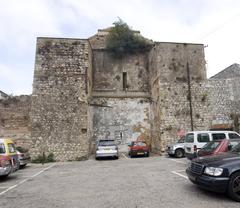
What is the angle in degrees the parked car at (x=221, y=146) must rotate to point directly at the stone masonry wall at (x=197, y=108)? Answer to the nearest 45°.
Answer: approximately 135° to its right

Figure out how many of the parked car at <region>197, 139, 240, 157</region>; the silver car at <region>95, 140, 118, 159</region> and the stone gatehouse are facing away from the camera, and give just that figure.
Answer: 1

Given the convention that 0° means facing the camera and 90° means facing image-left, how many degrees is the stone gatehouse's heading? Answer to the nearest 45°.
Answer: approximately 0°

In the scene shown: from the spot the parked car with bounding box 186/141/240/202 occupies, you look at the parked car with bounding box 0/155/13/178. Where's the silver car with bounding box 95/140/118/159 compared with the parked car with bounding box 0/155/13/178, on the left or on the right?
right

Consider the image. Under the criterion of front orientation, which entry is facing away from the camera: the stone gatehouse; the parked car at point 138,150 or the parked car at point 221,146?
the parked car at point 138,150

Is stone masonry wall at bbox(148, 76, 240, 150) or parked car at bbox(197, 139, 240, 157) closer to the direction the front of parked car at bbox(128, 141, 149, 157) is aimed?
the stone masonry wall

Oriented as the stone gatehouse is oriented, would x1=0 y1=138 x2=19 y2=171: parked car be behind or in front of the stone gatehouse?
in front

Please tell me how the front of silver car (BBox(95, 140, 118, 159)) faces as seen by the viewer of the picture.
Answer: facing away from the viewer
